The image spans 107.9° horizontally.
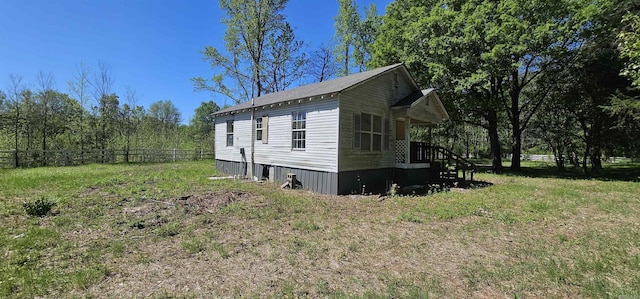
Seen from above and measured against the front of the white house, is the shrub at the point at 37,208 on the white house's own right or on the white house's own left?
on the white house's own right

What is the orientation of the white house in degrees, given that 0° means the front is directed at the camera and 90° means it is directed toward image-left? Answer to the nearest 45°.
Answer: approximately 315°

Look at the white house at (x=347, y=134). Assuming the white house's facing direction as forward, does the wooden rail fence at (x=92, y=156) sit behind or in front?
behind

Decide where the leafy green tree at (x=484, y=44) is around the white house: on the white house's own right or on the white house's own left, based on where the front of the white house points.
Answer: on the white house's own left
